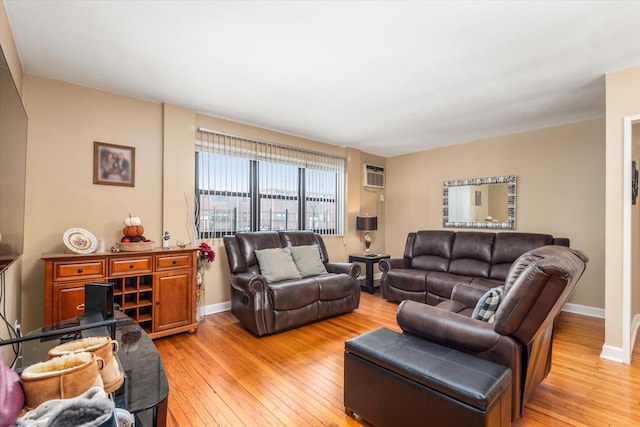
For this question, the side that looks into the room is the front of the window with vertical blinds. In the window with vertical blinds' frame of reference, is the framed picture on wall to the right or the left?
on its right

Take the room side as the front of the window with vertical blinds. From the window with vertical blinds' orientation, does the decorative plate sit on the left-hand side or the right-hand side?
on its right

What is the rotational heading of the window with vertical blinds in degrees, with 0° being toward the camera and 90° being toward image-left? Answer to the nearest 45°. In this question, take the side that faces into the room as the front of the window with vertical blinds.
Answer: approximately 315°

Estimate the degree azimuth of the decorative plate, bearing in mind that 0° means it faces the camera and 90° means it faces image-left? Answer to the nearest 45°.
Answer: approximately 0°

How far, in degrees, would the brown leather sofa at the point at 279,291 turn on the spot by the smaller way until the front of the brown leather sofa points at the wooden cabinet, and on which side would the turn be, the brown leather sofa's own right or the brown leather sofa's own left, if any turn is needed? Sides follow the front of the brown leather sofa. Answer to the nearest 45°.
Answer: approximately 135° to the brown leather sofa's own right

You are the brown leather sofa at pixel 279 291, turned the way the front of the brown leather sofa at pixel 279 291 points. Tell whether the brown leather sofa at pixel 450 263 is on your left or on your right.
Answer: on your left

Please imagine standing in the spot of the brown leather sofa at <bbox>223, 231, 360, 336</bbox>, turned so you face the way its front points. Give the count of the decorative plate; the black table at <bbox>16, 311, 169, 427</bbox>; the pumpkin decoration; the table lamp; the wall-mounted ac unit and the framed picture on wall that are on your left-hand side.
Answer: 2
